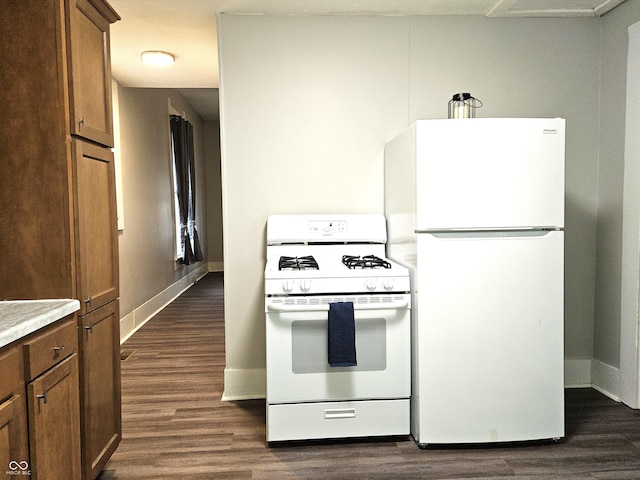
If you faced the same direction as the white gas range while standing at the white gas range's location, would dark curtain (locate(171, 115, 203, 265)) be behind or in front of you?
behind

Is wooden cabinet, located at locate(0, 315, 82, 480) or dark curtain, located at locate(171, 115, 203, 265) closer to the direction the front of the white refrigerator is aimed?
the wooden cabinet

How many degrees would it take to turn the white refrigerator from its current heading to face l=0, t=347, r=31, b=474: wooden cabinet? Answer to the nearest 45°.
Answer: approximately 45° to its right

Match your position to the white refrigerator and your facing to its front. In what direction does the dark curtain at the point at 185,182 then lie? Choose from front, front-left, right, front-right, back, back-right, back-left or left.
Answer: back-right

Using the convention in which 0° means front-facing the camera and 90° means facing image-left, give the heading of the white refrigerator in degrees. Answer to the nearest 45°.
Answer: approximately 0°

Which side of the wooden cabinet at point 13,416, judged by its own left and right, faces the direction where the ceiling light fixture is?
left

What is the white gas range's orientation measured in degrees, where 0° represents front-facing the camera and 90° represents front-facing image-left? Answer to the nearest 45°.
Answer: approximately 0°

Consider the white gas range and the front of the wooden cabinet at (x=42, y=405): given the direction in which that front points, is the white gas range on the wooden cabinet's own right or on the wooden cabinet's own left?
on the wooden cabinet's own left

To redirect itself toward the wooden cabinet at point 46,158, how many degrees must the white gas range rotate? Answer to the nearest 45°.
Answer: approximately 45° to its right

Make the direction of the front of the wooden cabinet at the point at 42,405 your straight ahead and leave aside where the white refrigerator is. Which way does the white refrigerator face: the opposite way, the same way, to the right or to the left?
to the right

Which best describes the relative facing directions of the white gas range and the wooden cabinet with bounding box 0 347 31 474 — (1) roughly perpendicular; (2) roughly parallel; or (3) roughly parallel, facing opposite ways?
roughly perpendicular

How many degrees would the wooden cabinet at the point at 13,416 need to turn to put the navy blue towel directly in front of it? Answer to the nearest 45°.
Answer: approximately 45° to its left
